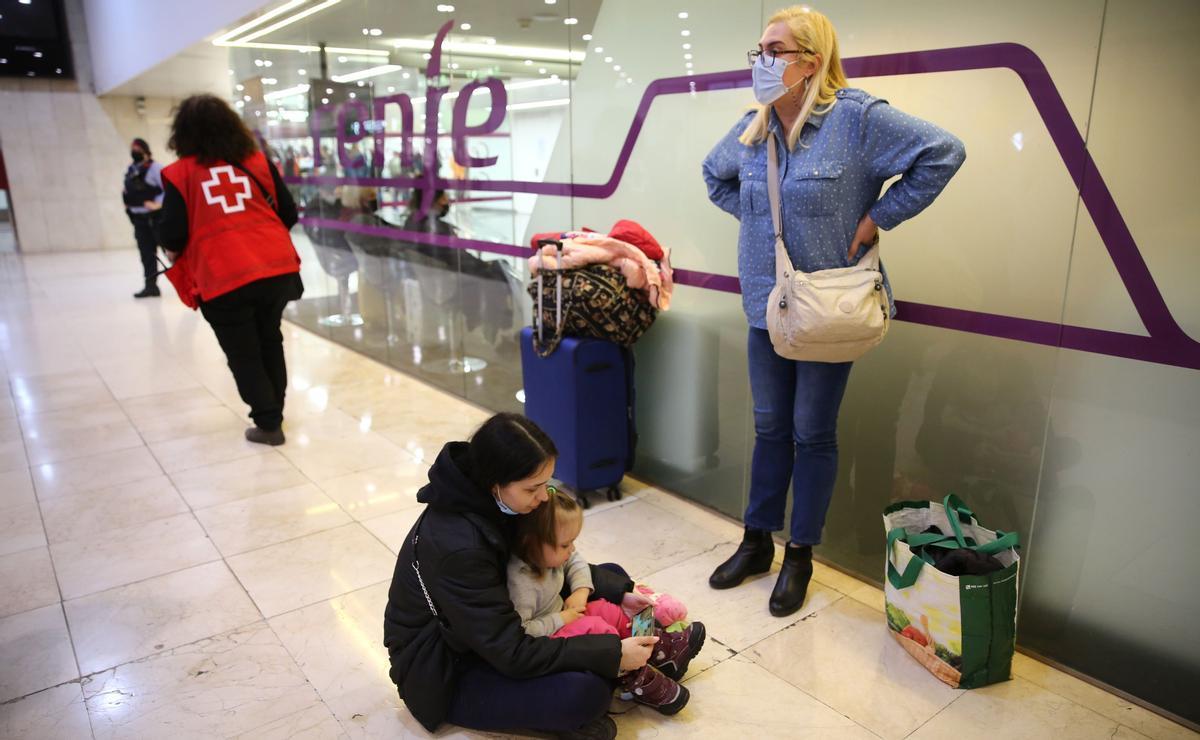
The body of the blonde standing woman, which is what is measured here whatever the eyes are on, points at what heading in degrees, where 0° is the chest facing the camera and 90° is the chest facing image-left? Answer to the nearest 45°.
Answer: approximately 45°

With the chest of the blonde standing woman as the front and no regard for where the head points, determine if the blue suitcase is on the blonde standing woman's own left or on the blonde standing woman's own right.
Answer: on the blonde standing woman's own right

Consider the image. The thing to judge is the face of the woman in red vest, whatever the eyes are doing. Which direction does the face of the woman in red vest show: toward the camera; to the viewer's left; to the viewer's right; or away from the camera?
away from the camera

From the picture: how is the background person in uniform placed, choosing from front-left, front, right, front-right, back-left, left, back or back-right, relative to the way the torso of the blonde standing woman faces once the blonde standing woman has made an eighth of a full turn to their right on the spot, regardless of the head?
front-right

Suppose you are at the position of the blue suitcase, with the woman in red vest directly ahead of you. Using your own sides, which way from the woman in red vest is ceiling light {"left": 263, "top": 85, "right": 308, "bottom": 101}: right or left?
right

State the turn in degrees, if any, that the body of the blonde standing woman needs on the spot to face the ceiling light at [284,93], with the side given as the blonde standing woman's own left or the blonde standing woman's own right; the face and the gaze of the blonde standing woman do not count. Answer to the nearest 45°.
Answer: approximately 90° to the blonde standing woman's own right
